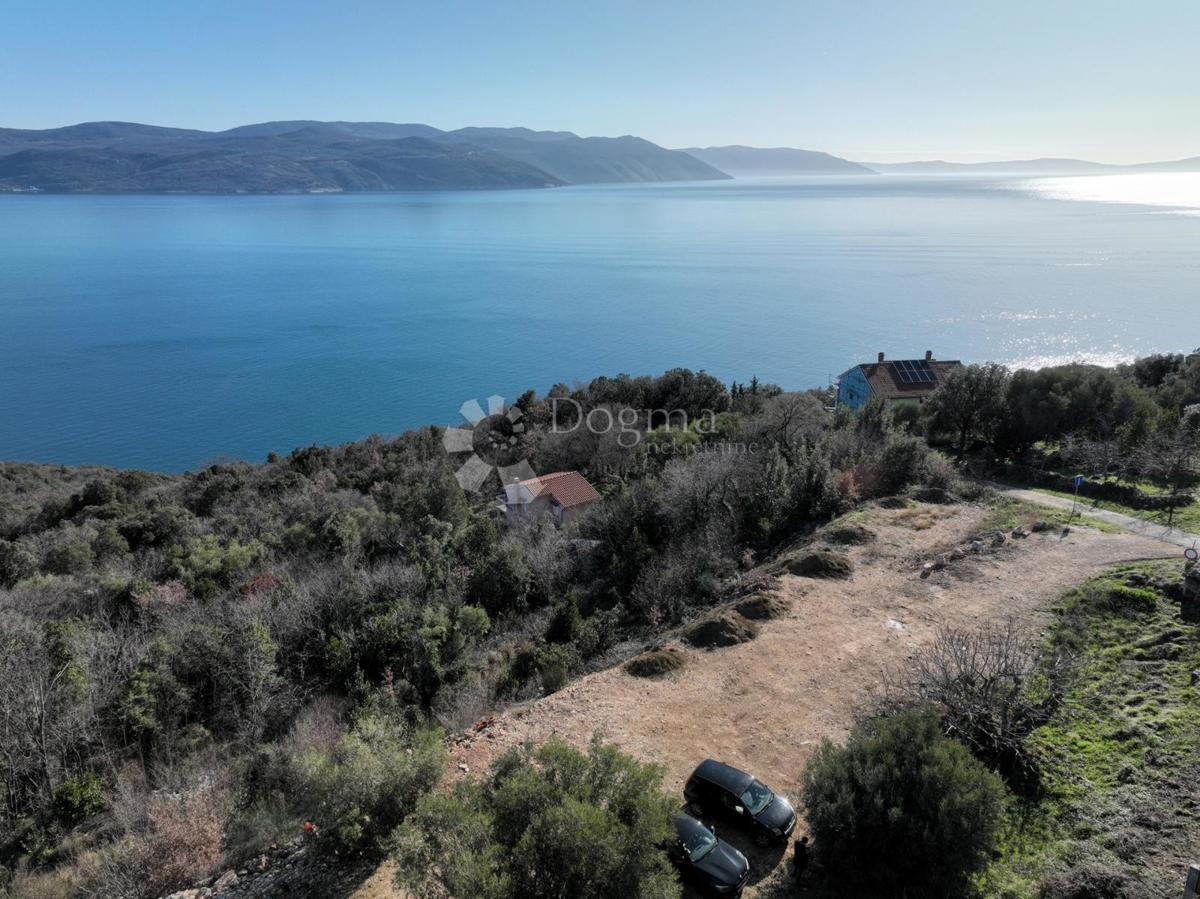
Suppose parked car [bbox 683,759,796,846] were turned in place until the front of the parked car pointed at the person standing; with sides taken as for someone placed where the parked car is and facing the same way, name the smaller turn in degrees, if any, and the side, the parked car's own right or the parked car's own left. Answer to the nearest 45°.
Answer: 0° — it already faces them

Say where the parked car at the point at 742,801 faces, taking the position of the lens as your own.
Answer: facing the viewer and to the right of the viewer

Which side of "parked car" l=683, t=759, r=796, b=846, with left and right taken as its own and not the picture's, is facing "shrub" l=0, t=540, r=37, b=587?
back
